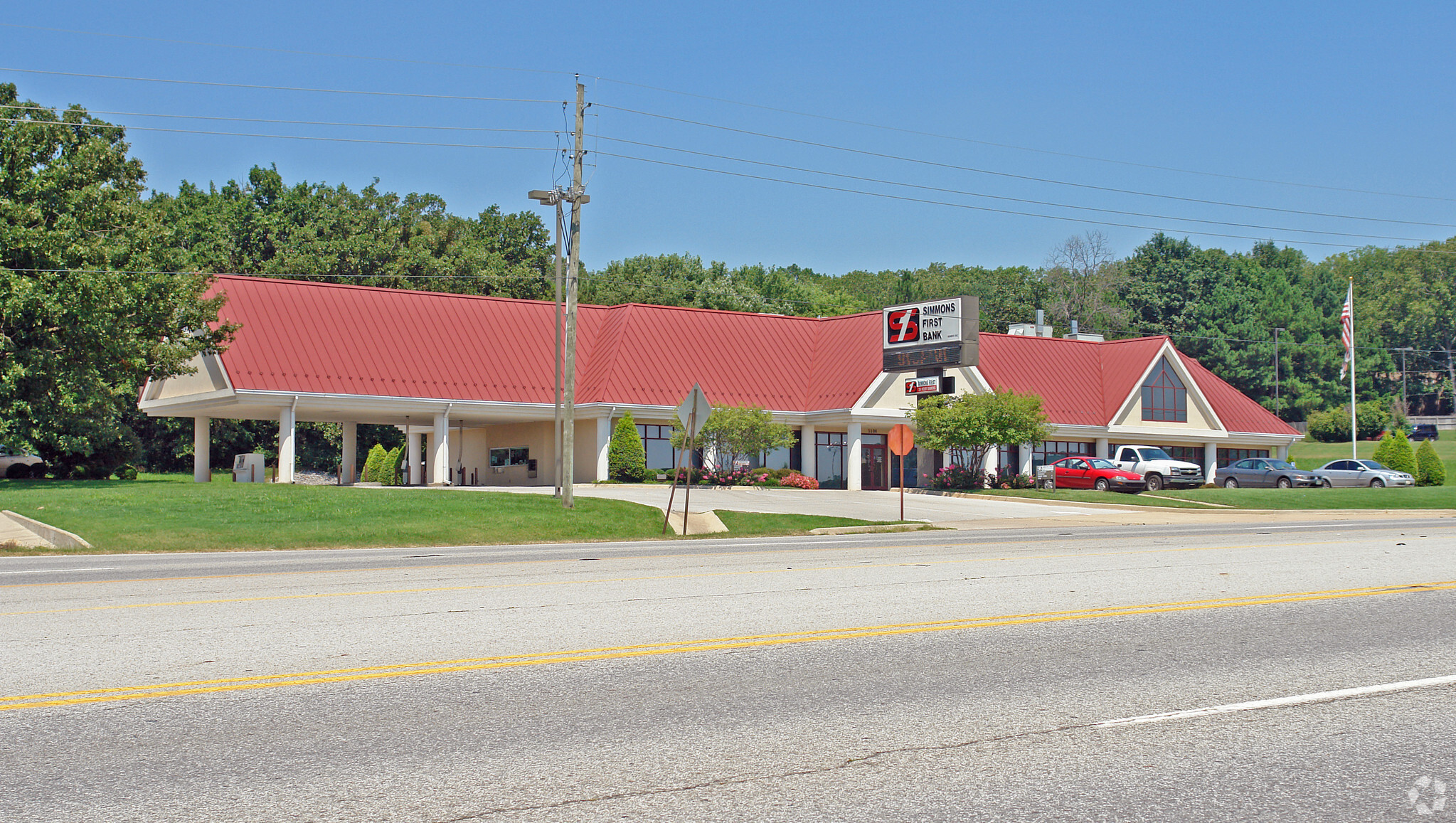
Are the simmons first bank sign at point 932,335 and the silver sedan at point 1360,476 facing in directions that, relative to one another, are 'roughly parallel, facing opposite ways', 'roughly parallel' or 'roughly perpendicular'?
roughly perpendicular

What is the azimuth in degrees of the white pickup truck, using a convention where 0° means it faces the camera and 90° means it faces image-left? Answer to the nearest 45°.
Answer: approximately 315°
